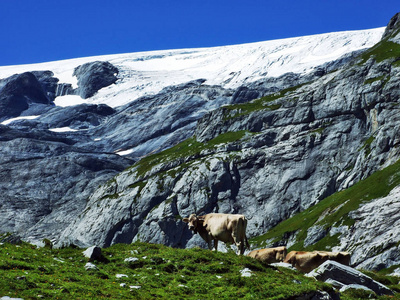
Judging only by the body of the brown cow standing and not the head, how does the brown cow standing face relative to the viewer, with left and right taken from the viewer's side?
facing away from the viewer and to the left of the viewer

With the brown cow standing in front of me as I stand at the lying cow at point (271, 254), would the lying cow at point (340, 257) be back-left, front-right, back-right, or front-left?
back-left
